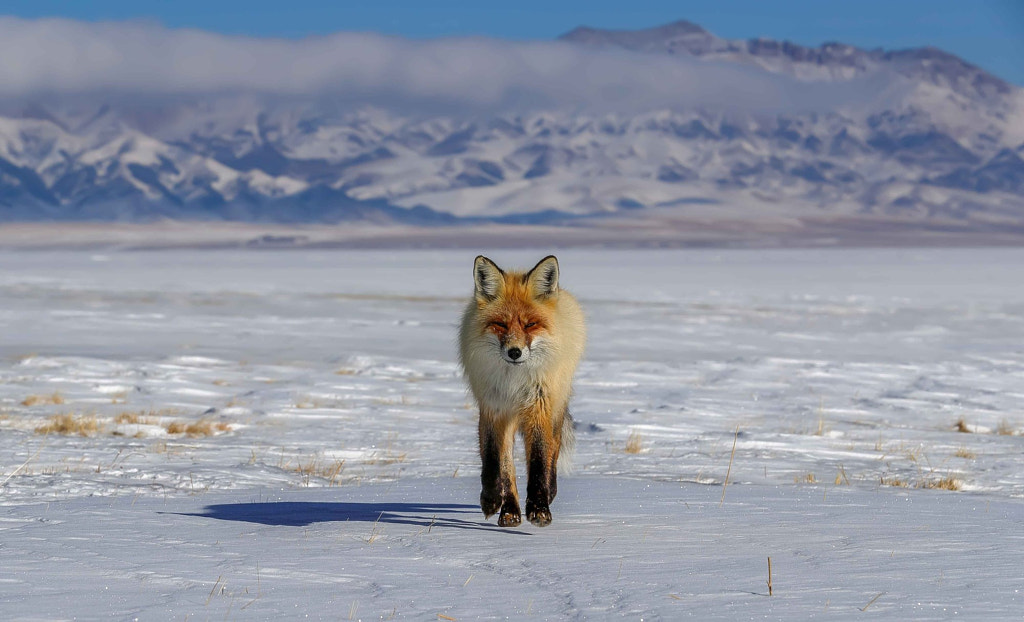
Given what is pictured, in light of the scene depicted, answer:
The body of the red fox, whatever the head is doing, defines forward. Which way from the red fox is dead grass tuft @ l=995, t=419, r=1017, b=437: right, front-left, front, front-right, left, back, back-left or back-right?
back-left

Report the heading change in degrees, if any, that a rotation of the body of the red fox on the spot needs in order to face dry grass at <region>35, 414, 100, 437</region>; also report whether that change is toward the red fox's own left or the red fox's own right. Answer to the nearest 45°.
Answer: approximately 135° to the red fox's own right

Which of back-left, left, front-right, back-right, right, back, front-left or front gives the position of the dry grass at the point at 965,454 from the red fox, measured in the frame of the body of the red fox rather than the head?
back-left

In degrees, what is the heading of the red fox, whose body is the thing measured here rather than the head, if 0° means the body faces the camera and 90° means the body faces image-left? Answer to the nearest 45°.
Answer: approximately 0°

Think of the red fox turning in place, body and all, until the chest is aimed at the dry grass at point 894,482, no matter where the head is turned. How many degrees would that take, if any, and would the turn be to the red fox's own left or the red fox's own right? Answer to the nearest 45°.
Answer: approximately 135° to the red fox's own left

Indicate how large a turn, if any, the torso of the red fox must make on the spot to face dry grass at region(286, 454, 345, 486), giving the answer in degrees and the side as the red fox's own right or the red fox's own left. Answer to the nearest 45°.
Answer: approximately 135° to the red fox's own right

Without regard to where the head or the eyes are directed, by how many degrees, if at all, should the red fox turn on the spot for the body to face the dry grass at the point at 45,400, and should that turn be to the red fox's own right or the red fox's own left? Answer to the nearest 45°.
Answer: approximately 135° to the red fox's own right

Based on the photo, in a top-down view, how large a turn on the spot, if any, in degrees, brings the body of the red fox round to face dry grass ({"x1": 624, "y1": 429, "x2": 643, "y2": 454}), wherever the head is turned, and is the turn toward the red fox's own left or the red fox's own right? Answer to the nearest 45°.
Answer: approximately 180°

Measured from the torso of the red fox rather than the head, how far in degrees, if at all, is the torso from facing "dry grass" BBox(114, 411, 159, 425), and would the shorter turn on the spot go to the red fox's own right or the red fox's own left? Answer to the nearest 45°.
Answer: approximately 135° to the red fox's own right

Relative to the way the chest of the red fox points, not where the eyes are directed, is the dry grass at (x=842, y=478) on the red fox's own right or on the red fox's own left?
on the red fox's own left

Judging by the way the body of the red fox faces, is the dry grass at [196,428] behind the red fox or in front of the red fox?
behind
